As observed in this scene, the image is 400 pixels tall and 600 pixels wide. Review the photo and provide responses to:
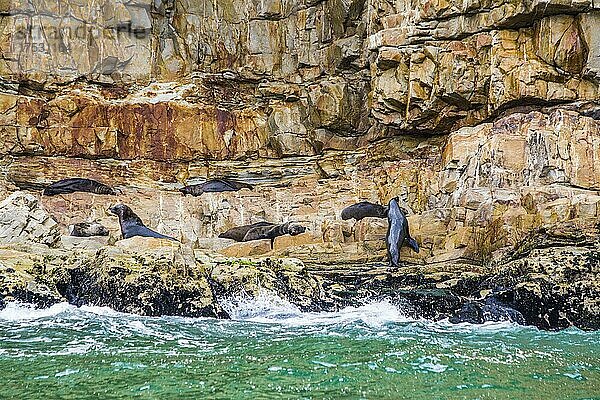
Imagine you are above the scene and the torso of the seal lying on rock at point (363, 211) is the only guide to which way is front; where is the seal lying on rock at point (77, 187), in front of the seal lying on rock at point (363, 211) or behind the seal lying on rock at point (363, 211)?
in front

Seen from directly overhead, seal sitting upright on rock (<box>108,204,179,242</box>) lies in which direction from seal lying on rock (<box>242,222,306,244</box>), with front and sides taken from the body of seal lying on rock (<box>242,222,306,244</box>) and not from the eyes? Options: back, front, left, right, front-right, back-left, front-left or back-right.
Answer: back-right

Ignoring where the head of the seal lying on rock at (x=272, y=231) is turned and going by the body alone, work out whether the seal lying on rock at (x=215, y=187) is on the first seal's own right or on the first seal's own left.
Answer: on the first seal's own left

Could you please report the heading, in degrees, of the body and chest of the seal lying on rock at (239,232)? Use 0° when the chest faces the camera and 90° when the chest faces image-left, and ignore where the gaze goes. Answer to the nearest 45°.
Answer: approximately 90°

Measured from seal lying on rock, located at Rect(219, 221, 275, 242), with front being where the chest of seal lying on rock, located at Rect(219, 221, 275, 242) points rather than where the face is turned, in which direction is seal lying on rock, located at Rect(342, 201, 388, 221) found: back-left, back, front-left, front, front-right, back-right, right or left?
back

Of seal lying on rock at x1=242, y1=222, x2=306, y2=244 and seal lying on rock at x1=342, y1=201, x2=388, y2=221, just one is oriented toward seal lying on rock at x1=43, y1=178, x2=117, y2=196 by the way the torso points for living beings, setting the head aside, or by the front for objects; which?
seal lying on rock at x1=342, y1=201, x2=388, y2=221

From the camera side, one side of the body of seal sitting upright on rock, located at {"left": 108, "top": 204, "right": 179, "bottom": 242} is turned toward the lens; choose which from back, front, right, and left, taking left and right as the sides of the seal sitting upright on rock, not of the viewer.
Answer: left

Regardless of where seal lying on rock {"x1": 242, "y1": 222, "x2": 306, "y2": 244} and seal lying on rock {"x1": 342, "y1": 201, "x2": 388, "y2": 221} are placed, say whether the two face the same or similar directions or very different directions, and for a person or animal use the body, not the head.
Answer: very different directions

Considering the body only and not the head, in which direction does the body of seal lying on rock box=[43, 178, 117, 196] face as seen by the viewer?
to the viewer's left

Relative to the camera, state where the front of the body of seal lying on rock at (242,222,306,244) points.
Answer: to the viewer's right

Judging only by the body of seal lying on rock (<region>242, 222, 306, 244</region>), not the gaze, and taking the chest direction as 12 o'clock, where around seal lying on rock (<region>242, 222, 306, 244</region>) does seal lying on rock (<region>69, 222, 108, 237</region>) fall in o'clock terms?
seal lying on rock (<region>69, 222, 108, 237</region>) is roughly at 6 o'clock from seal lying on rock (<region>242, 222, 306, 244</region>).
